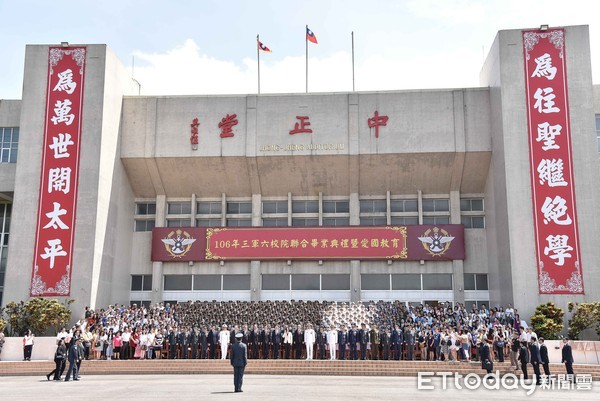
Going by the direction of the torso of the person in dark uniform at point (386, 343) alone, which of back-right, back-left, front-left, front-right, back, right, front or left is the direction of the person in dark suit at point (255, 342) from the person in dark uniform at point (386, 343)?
right

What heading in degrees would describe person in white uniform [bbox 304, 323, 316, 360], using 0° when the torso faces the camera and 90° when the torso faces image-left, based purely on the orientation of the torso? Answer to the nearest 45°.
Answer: approximately 0°

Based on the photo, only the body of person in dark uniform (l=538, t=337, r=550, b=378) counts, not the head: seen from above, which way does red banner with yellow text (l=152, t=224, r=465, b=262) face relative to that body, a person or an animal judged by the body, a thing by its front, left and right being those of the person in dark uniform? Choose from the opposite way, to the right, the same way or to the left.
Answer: to the left

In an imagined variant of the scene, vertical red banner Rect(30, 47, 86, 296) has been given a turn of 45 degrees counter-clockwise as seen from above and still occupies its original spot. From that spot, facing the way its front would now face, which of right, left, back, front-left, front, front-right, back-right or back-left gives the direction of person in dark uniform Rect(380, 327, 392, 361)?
front

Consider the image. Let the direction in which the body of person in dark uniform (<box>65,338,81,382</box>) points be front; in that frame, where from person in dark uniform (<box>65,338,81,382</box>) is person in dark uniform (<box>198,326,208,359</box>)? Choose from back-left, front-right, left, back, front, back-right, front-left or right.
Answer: front-left

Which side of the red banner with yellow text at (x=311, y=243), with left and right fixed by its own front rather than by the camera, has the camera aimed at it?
front

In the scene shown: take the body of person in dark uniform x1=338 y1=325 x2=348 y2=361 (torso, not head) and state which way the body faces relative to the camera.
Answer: toward the camera

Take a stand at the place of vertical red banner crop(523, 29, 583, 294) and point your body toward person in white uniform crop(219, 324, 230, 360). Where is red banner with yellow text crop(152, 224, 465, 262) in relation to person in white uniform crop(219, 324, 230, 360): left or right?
right
